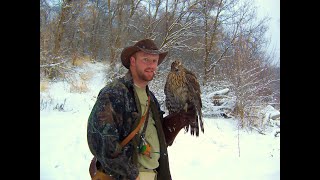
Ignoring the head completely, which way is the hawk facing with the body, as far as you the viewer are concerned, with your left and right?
facing the viewer and to the left of the viewer

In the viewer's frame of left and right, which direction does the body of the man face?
facing the viewer and to the right of the viewer

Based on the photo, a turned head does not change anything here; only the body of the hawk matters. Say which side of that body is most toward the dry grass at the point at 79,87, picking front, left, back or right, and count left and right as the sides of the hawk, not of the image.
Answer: right
